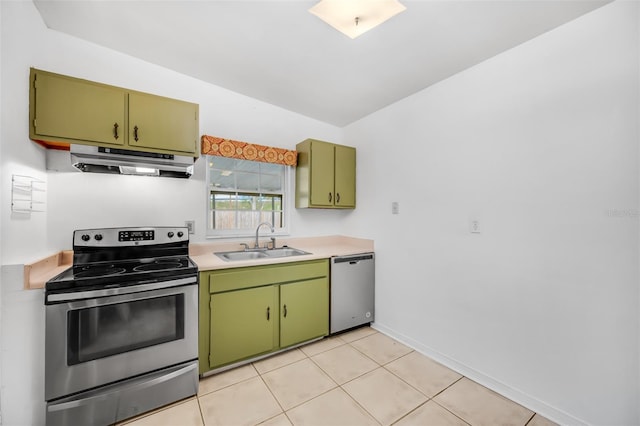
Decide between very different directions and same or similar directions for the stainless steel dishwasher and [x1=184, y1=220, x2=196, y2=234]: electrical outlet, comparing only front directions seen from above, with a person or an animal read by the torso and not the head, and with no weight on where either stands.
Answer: same or similar directions

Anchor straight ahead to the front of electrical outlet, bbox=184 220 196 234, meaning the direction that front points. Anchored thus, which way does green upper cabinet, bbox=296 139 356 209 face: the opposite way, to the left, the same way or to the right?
the same way

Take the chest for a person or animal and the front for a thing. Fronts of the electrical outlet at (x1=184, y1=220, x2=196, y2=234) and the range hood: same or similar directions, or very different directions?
same or similar directions

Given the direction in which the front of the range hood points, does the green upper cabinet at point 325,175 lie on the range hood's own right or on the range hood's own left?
on the range hood's own left

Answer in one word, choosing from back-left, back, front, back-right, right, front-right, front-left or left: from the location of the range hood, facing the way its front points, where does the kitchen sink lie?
left

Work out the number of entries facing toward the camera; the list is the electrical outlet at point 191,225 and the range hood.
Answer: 2

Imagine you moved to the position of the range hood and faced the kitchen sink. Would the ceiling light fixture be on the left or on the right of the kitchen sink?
right

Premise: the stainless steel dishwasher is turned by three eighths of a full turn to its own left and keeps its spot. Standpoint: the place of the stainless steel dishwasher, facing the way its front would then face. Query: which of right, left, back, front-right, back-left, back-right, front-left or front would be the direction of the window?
left

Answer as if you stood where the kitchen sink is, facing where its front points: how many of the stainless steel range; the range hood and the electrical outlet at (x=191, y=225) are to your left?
0

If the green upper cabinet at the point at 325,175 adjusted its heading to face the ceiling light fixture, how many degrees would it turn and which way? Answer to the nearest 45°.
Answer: approximately 45° to its right

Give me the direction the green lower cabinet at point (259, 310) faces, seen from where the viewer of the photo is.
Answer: facing the viewer and to the right of the viewer

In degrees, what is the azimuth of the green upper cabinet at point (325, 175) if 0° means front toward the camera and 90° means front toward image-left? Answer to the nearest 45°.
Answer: approximately 315°

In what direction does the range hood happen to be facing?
toward the camera

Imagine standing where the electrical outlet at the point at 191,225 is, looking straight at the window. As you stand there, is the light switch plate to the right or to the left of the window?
right
